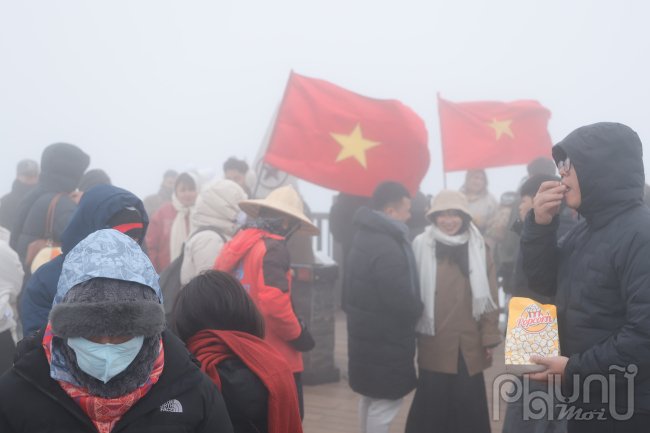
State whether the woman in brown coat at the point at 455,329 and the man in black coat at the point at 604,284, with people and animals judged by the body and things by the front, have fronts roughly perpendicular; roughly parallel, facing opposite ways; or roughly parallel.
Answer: roughly perpendicular

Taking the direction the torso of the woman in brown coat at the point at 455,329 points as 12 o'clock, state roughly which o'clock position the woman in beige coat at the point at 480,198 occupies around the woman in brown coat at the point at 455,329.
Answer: the woman in beige coat at the point at 480,198 is roughly at 6 o'clock from the woman in brown coat at the point at 455,329.

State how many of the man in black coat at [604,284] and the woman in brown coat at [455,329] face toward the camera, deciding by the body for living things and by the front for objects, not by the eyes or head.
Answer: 1

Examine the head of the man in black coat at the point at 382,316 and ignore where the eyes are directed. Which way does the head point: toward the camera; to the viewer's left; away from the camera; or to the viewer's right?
to the viewer's right

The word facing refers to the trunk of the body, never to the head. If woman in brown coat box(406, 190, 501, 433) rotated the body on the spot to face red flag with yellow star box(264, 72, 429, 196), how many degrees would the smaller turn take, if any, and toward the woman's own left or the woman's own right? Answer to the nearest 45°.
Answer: approximately 135° to the woman's own right

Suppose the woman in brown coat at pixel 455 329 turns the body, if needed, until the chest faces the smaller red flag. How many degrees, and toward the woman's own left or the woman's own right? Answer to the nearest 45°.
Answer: approximately 180°

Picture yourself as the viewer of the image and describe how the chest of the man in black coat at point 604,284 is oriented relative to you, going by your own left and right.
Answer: facing to the left of the viewer
